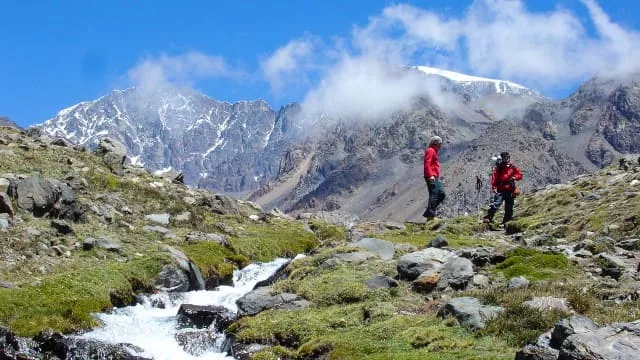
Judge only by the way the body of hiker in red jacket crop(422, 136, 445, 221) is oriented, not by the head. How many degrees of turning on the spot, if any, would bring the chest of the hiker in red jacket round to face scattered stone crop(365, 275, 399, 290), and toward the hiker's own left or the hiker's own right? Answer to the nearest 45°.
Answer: approximately 90° to the hiker's own right

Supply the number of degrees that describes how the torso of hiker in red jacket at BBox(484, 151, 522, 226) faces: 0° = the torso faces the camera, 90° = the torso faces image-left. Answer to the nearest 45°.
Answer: approximately 0°

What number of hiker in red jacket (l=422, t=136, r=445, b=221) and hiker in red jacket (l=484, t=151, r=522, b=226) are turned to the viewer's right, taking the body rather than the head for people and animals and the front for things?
1

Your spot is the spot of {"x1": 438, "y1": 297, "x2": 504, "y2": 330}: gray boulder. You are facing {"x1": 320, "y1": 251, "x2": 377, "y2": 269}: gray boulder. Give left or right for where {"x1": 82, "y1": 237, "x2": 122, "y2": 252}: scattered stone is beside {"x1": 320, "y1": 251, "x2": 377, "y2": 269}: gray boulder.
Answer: left

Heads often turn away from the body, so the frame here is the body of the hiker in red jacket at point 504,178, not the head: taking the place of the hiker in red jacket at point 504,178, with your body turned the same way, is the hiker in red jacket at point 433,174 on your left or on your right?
on your right

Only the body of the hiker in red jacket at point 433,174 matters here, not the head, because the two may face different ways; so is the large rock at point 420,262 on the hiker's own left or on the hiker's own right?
on the hiker's own right
